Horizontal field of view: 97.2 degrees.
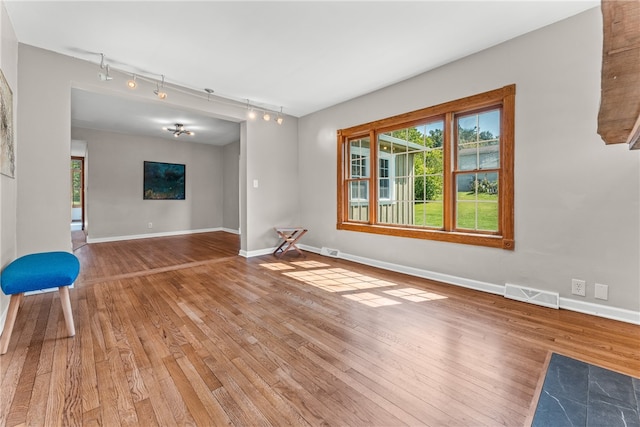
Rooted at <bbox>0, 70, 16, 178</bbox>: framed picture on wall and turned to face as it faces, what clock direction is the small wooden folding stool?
The small wooden folding stool is roughly at 12 o'clock from the framed picture on wall.

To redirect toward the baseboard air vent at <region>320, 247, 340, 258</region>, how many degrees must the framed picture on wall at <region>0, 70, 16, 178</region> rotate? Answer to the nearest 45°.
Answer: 0° — it already faces it

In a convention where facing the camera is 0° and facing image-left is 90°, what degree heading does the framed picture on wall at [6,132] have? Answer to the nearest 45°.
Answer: approximately 270°

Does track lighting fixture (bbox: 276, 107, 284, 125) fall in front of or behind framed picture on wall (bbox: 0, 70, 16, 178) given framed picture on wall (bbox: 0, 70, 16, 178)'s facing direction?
in front

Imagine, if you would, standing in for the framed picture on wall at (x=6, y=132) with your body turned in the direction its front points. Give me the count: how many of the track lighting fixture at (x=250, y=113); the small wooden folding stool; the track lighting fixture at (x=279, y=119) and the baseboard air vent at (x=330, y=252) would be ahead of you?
4

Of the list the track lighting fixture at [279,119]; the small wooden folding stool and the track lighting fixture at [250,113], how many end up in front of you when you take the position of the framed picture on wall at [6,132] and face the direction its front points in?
3

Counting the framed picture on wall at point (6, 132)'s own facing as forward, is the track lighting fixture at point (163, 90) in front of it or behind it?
in front

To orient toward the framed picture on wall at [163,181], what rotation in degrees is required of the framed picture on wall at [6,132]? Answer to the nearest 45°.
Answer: approximately 45° to its left
